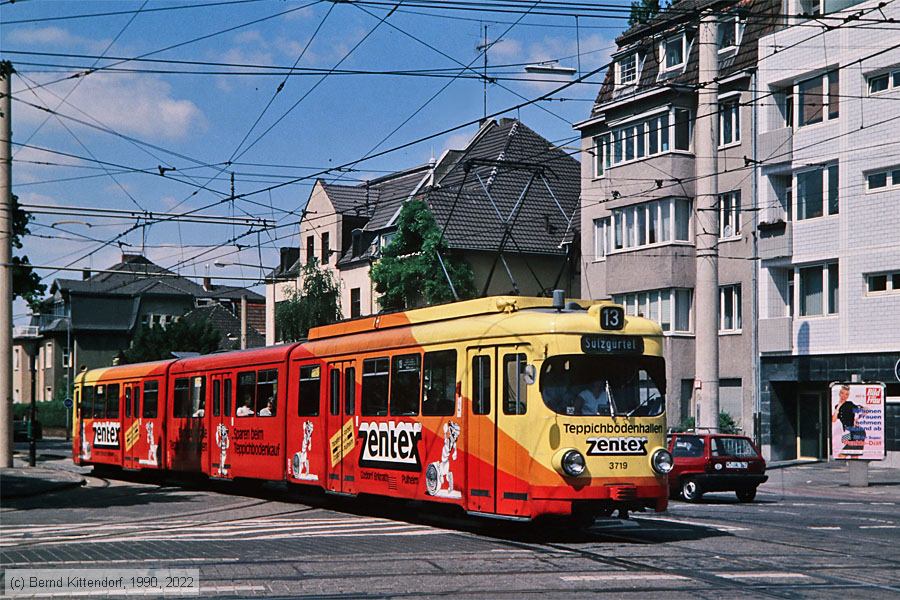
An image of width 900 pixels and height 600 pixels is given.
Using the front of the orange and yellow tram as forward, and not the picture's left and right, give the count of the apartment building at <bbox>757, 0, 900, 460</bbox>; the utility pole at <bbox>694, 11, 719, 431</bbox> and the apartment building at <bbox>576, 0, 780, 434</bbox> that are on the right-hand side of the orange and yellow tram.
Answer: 0

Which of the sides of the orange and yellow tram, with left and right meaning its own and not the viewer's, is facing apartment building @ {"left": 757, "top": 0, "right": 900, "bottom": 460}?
left

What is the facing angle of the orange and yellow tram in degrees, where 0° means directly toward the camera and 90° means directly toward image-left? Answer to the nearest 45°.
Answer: approximately 315°

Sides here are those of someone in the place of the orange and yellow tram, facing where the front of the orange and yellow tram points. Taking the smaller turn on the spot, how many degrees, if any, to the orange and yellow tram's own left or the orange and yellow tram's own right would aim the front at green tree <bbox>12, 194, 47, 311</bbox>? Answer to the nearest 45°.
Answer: approximately 180°

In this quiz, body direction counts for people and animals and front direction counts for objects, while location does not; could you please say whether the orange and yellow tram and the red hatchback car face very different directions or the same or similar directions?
very different directions

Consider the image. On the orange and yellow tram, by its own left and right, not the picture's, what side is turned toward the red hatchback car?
left

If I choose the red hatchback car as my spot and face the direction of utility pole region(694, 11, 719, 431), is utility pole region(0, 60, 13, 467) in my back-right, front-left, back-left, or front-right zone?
front-left

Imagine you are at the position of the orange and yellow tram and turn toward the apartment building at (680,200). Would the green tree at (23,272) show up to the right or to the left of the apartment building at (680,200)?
left

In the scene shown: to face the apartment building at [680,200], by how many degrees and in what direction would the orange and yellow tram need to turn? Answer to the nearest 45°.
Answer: approximately 135° to its left
